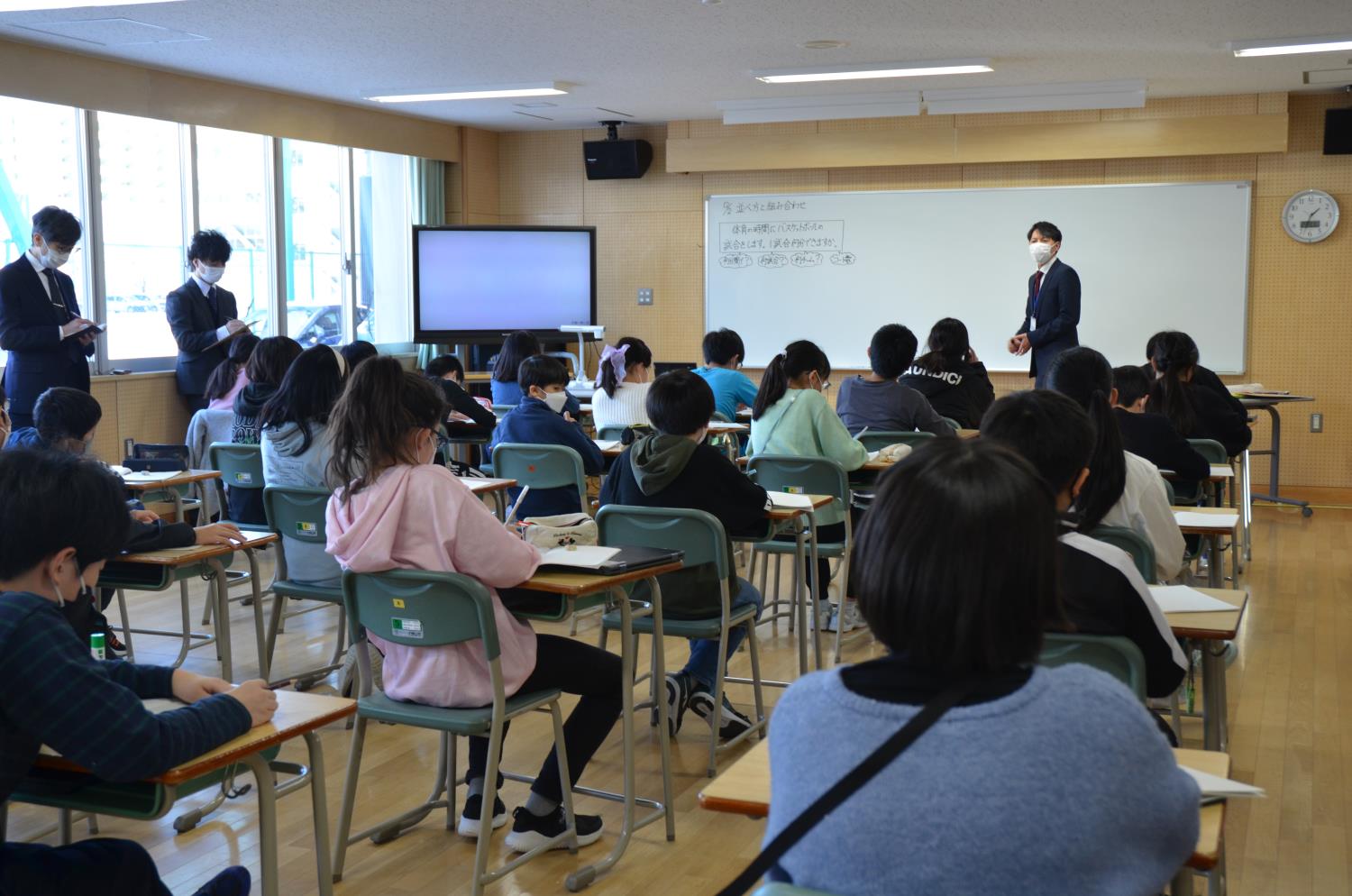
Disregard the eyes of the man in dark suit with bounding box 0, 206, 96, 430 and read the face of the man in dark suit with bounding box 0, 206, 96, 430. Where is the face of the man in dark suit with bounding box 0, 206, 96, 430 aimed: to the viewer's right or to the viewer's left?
to the viewer's right

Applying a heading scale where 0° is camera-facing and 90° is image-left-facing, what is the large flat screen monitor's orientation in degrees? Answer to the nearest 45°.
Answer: approximately 0°

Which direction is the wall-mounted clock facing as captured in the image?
toward the camera

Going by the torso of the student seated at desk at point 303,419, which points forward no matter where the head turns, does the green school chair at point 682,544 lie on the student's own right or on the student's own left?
on the student's own right

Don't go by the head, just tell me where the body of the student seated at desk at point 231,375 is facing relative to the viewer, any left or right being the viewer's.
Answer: facing away from the viewer and to the right of the viewer

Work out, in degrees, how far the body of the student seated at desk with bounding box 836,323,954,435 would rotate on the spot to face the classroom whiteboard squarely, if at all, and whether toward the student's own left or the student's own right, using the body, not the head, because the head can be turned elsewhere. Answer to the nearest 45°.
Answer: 0° — they already face it

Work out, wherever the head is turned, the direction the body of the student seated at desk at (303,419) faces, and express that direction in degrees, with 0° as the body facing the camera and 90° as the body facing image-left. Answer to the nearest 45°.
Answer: approximately 225°

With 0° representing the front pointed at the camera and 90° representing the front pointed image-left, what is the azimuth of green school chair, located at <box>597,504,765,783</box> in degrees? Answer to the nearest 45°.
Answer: approximately 225°

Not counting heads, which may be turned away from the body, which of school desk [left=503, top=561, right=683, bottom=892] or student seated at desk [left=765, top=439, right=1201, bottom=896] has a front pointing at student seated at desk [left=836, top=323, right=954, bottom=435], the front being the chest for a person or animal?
student seated at desk [left=765, top=439, right=1201, bottom=896]

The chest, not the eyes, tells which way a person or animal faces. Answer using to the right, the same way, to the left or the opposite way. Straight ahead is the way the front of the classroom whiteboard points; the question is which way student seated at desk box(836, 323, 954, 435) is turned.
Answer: the opposite way

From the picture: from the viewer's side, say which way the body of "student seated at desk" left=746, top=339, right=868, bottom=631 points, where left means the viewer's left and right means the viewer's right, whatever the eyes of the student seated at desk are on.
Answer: facing away from the viewer and to the right of the viewer

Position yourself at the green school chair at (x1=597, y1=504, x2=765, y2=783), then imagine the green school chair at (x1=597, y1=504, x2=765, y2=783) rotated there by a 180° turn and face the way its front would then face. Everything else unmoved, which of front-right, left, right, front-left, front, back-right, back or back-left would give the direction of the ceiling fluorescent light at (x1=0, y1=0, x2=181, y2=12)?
right

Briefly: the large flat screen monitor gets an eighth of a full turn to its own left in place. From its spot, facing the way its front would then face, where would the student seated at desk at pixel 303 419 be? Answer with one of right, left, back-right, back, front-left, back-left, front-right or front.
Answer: front-right

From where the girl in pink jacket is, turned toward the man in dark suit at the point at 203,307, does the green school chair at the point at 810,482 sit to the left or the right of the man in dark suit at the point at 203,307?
right

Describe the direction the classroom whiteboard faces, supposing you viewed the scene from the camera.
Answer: facing the viewer

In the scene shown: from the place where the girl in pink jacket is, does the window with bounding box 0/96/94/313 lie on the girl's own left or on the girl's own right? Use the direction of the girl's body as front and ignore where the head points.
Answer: on the girl's own left

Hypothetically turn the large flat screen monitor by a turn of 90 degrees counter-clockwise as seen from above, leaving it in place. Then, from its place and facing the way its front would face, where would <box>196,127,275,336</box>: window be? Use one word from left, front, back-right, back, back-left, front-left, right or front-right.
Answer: back-right

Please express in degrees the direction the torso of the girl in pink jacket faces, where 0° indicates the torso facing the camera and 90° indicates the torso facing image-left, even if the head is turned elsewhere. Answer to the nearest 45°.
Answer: approximately 225°

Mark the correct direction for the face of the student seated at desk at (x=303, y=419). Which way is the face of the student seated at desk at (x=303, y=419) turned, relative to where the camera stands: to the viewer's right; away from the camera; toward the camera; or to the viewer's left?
away from the camera

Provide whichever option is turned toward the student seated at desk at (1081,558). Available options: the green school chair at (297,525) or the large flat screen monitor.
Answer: the large flat screen monitor

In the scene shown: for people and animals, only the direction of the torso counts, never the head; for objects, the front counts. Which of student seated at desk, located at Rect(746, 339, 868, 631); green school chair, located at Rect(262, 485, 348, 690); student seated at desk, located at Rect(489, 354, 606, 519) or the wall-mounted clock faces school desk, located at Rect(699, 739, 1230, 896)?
the wall-mounted clock

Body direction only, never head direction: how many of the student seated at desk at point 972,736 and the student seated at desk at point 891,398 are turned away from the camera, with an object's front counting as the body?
2

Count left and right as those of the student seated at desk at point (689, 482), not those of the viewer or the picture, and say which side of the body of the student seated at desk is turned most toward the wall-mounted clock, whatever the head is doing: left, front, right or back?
front
